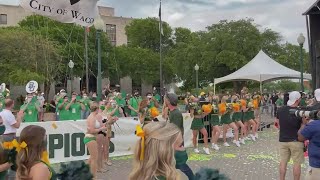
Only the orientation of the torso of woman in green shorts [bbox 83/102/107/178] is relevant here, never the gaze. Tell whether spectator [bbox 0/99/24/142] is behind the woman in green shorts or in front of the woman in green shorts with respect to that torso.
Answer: behind

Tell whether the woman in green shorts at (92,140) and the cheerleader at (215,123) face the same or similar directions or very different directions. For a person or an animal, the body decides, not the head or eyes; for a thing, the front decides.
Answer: very different directions

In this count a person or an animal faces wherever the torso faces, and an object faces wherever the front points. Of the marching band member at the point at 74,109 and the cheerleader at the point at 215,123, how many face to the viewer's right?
0

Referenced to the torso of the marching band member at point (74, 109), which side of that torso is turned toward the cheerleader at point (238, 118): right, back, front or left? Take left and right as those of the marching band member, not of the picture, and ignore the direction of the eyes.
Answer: left

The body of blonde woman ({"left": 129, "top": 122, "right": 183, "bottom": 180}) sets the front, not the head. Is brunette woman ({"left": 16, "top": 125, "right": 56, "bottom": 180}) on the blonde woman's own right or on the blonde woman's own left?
on the blonde woman's own left

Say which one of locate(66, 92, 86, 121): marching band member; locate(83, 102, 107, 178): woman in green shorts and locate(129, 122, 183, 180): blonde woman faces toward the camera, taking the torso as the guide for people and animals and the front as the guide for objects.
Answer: locate(66, 92, 86, 121): marching band member

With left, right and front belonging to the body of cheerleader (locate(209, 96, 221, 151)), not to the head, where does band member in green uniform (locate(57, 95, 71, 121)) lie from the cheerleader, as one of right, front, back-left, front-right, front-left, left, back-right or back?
front-right

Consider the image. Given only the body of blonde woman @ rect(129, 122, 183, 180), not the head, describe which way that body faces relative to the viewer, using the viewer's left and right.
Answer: facing away from the viewer and to the right of the viewer
